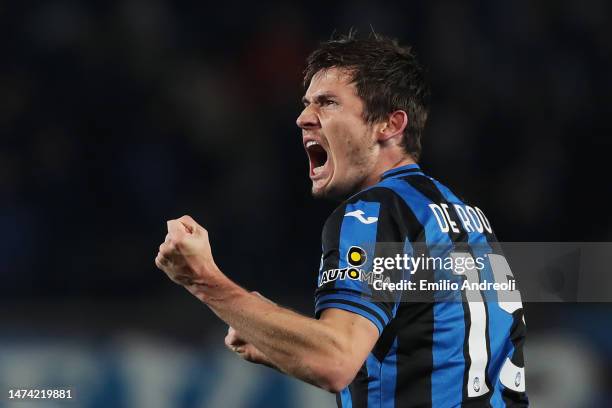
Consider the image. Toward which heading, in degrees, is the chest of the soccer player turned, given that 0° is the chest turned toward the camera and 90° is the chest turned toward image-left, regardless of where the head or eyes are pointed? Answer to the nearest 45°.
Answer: approximately 135°
